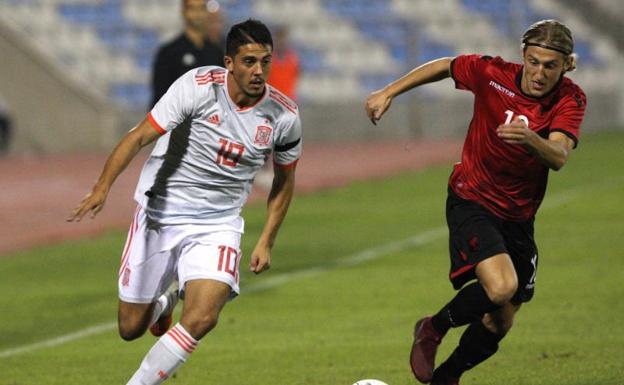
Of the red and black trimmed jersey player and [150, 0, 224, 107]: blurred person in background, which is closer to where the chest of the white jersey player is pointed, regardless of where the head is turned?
the red and black trimmed jersey player

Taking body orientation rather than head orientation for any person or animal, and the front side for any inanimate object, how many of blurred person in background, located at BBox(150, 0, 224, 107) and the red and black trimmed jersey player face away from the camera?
0

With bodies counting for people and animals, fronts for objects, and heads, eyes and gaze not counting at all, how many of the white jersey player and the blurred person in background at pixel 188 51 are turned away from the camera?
0

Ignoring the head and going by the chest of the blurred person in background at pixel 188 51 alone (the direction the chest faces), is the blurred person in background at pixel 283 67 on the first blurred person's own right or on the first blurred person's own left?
on the first blurred person's own left

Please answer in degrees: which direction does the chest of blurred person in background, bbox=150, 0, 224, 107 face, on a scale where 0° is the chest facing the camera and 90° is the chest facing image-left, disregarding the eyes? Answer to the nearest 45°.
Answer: approximately 315°
